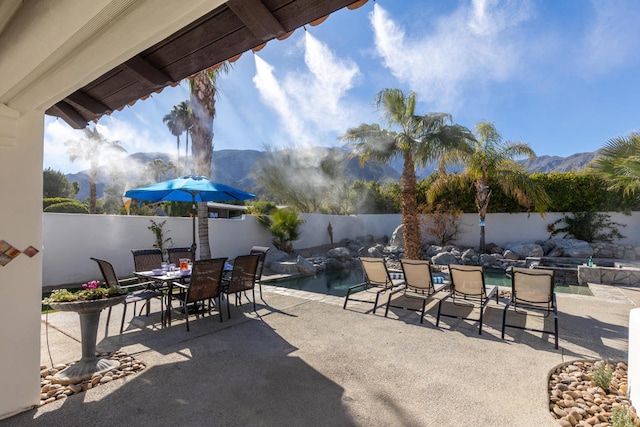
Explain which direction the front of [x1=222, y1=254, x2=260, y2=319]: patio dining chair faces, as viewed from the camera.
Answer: facing away from the viewer and to the left of the viewer

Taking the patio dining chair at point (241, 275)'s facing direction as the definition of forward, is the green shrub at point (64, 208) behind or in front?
in front

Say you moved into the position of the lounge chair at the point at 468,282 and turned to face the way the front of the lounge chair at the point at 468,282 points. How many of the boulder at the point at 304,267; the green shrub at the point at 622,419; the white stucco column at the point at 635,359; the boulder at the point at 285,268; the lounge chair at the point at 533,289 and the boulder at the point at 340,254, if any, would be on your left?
3

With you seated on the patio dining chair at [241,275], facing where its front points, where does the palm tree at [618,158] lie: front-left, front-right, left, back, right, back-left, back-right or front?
back-right
